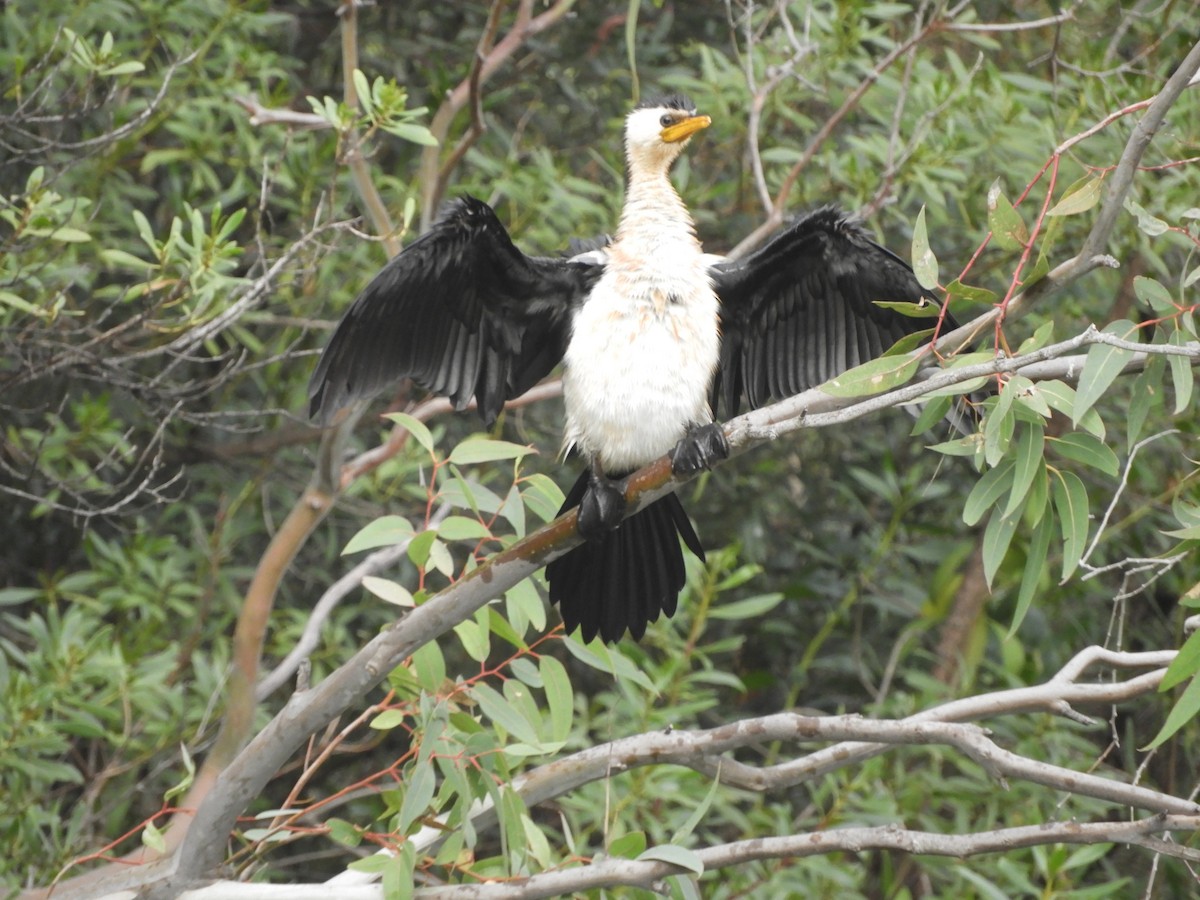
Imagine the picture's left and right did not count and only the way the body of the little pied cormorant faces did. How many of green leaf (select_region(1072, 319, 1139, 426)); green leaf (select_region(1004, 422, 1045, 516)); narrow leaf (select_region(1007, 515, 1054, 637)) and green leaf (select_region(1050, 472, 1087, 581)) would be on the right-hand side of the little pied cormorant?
0

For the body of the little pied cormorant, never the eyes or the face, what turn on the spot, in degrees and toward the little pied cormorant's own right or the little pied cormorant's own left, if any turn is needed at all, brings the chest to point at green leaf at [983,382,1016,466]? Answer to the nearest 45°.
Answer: approximately 45° to the little pied cormorant's own left

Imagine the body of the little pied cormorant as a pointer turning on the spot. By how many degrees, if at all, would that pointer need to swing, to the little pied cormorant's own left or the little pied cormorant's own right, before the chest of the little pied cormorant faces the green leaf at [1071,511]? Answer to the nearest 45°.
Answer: approximately 45° to the little pied cormorant's own left

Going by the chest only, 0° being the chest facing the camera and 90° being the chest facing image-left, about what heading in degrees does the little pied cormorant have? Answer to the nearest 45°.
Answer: approximately 0°

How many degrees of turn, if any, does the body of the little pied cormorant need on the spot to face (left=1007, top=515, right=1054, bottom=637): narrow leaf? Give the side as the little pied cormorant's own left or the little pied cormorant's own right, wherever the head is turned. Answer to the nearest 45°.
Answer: approximately 45° to the little pied cormorant's own left

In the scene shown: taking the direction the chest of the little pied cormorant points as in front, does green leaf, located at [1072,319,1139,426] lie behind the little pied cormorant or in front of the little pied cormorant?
in front

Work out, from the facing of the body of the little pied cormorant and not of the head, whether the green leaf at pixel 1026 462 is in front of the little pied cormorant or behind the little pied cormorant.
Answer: in front
